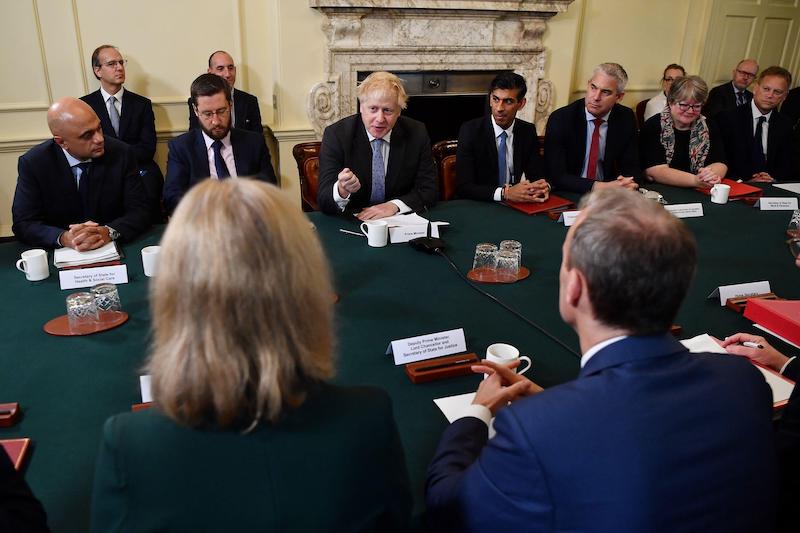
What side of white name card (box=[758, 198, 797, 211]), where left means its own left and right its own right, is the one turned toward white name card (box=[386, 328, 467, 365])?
front

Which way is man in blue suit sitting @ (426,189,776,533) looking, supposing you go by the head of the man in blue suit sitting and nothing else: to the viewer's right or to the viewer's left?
to the viewer's left

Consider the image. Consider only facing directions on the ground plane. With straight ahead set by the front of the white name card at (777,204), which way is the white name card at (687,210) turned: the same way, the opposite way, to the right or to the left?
the same way

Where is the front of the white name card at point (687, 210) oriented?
toward the camera

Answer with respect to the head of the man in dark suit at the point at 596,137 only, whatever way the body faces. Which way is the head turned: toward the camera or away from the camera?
toward the camera

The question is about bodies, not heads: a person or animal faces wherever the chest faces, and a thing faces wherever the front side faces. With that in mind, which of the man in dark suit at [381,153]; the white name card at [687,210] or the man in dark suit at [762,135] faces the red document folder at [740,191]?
the man in dark suit at [762,135]

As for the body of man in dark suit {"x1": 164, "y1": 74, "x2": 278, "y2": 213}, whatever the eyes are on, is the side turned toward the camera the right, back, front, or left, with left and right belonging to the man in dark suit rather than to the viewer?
front

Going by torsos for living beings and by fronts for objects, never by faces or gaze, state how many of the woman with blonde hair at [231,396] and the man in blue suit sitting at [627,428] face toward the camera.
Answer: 0

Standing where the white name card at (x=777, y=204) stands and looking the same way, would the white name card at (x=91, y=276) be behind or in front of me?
in front

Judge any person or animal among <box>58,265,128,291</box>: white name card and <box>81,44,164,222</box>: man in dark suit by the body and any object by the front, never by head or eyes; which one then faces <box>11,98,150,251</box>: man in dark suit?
<box>81,44,164,222</box>: man in dark suit

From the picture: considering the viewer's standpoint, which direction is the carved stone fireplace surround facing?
facing the viewer

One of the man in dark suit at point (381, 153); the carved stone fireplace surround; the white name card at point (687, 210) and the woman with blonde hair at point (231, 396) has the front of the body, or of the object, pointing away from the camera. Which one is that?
the woman with blonde hair

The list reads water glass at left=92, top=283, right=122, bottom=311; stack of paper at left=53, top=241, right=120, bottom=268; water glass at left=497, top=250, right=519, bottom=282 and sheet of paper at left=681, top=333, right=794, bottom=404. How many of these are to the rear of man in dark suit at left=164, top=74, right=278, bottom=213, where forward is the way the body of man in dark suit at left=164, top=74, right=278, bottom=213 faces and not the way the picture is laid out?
0

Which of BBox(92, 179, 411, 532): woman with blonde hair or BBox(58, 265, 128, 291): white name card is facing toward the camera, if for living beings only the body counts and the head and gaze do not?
the white name card

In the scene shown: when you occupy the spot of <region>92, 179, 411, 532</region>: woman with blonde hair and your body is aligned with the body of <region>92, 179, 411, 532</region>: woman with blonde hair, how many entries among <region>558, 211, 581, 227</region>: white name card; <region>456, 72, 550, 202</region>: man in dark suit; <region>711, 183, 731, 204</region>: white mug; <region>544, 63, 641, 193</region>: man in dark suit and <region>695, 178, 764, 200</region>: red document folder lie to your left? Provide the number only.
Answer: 0

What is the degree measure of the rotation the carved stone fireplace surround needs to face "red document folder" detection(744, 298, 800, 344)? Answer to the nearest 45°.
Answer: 0° — it already faces it

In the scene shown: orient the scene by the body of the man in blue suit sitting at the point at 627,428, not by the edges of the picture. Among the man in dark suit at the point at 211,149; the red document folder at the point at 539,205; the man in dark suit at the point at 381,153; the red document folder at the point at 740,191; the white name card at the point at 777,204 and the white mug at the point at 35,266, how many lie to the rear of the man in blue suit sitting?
0

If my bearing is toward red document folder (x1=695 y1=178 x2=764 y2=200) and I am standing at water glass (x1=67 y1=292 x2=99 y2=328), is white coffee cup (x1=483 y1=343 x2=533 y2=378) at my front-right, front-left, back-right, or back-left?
front-right

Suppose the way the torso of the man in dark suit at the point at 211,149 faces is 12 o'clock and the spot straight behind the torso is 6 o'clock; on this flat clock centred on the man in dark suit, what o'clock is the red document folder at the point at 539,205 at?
The red document folder is roughly at 10 o'clock from the man in dark suit.
